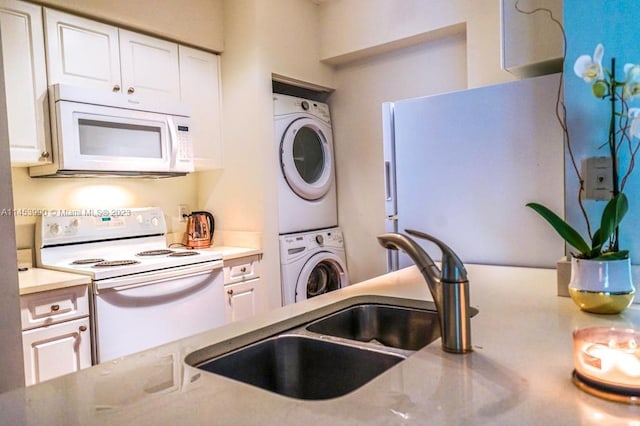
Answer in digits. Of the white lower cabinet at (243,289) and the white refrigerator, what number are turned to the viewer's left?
1

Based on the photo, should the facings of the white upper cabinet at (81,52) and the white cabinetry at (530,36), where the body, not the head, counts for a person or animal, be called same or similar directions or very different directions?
very different directions

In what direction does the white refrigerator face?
to the viewer's left

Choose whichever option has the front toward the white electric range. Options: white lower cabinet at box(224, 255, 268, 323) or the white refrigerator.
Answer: the white refrigerator

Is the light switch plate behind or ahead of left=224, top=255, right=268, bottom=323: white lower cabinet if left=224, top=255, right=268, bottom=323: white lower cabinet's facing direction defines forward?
ahead

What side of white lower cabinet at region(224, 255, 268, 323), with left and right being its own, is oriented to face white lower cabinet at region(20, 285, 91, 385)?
right

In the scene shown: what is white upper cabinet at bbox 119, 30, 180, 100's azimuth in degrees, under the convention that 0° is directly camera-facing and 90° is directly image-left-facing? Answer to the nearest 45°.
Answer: approximately 315°

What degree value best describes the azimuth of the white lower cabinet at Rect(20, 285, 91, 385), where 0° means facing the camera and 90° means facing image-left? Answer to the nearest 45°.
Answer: approximately 315°
